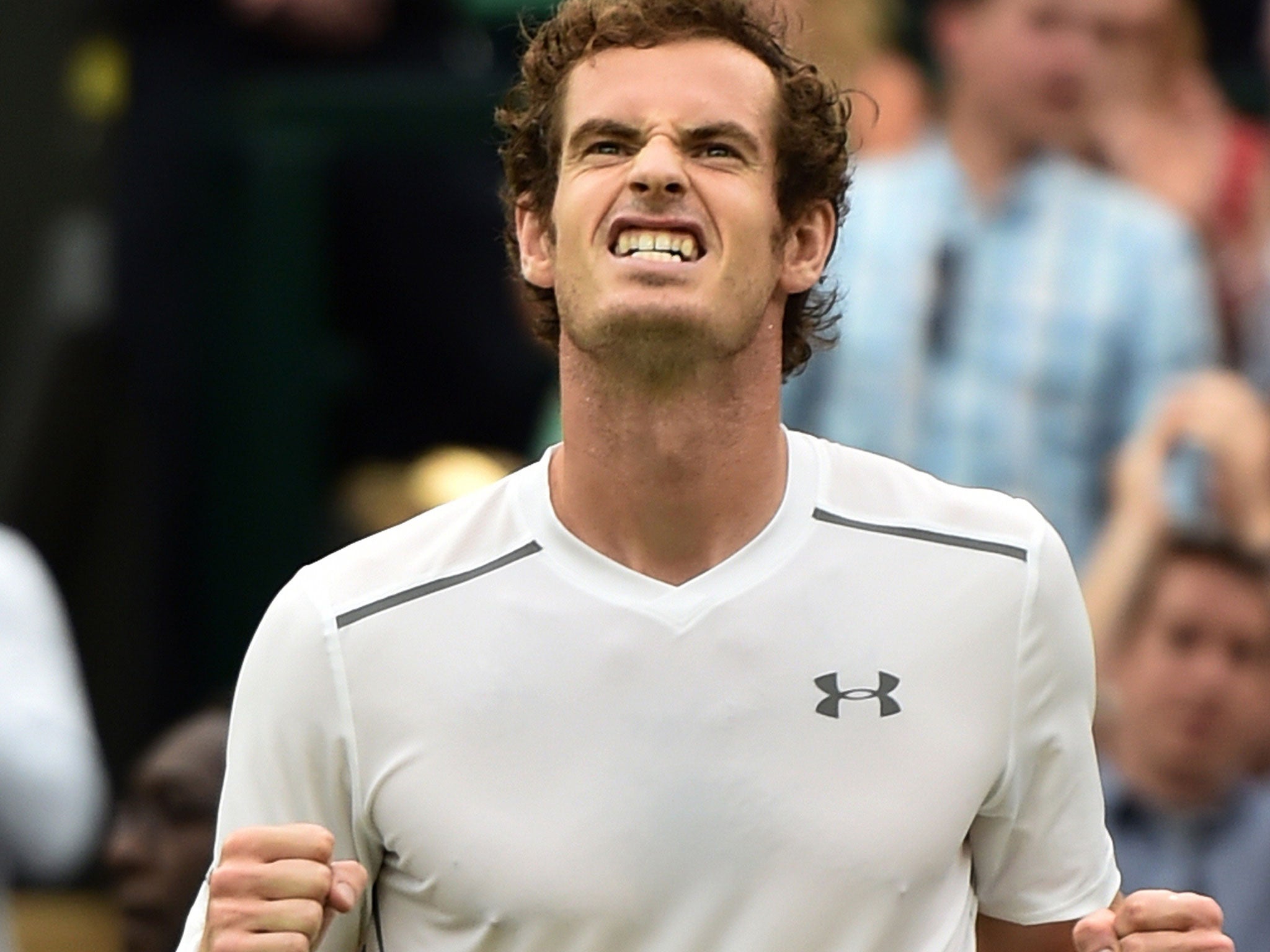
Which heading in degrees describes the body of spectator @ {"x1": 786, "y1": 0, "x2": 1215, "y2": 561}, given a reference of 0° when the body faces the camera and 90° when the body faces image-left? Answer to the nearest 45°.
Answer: approximately 0°

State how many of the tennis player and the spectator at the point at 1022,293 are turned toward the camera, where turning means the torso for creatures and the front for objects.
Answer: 2

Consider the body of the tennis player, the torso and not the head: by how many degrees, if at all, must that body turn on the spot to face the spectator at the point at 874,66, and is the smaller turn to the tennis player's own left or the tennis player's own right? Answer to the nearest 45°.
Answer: approximately 180°

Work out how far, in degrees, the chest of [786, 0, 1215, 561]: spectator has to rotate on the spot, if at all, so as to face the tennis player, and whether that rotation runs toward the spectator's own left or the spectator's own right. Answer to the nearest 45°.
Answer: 0° — they already face them

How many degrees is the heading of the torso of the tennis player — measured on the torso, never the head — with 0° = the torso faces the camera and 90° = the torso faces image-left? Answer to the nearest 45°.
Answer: approximately 0°
